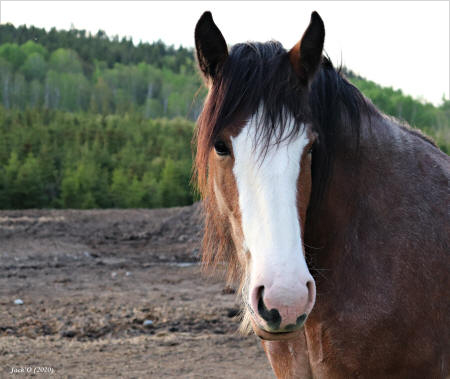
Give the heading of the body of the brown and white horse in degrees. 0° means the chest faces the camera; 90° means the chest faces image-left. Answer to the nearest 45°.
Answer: approximately 45°
